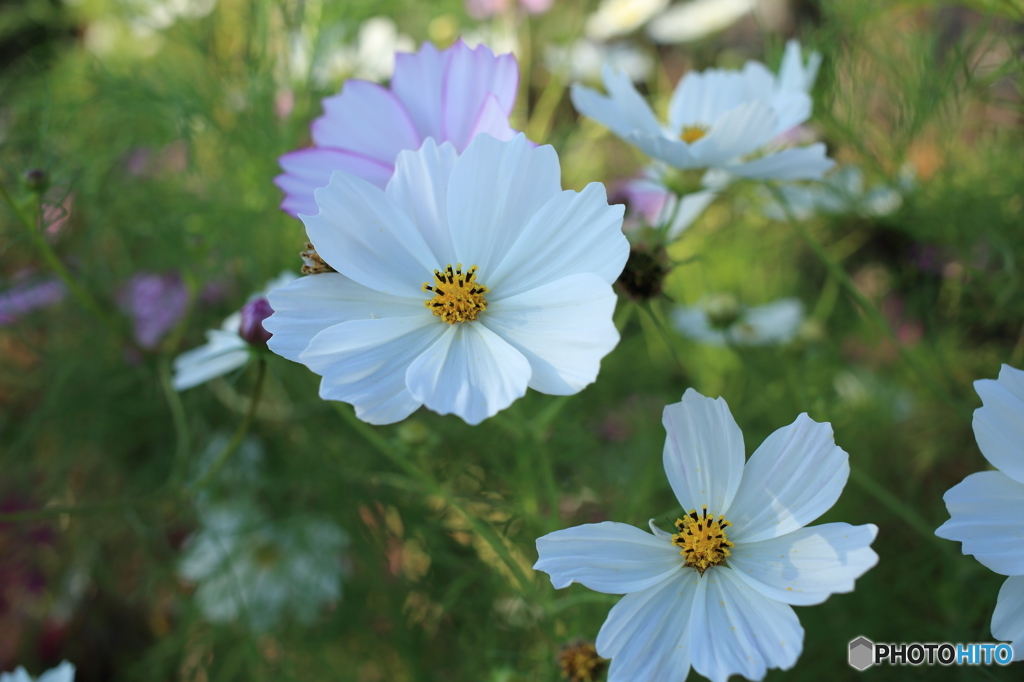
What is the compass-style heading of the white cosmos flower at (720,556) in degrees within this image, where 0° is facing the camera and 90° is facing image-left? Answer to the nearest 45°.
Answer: approximately 0°

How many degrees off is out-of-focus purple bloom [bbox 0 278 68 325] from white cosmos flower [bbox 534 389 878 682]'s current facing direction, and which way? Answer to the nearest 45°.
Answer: approximately 135° to its right

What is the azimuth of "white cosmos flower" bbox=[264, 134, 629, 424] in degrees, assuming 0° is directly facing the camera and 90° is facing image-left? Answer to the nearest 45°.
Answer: approximately 0°

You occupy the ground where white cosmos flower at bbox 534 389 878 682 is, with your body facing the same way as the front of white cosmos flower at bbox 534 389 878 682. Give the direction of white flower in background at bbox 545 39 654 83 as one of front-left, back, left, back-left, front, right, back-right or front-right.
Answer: back

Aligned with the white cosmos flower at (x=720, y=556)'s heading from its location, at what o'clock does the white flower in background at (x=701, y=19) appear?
The white flower in background is roughly at 6 o'clock from the white cosmos flower.

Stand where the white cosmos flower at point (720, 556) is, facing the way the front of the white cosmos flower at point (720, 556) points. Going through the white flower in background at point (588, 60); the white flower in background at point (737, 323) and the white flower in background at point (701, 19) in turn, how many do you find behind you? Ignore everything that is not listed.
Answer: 3

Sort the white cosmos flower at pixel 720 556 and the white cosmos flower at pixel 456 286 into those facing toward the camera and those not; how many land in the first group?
2
